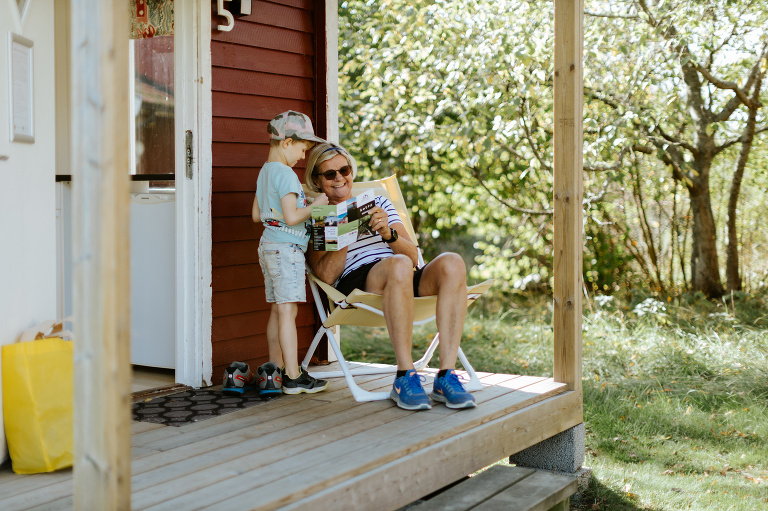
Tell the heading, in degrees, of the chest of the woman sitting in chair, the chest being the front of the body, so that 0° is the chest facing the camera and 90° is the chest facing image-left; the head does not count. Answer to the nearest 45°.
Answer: approximately 315°

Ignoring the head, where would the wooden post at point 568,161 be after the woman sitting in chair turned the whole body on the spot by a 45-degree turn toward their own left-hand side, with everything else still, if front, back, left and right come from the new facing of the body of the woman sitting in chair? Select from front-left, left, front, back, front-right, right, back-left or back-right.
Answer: front

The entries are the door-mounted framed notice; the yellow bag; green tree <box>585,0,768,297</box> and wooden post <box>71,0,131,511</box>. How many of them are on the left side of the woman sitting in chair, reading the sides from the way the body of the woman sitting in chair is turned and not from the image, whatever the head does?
1

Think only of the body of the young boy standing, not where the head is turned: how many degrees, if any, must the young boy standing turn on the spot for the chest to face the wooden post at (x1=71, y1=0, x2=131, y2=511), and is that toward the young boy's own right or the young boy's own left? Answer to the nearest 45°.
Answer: approximately 90° to the young boy's own right

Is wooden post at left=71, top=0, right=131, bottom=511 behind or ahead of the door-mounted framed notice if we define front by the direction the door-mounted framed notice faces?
ahead

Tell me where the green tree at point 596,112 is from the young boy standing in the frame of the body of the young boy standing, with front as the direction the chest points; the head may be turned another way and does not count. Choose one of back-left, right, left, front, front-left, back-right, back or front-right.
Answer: front-left

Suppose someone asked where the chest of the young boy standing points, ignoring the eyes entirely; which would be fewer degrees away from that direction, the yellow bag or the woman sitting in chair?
the woman sitting in chair

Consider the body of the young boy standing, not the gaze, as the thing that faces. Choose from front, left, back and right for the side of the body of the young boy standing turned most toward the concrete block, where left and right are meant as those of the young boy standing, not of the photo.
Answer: front

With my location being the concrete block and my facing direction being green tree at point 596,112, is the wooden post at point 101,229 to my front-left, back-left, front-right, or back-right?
back-left

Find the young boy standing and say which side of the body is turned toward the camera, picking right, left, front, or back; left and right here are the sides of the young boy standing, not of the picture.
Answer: right

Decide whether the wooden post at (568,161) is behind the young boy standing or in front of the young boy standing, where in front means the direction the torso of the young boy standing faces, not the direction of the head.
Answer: in front

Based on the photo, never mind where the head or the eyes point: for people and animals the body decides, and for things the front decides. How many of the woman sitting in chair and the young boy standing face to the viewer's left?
0

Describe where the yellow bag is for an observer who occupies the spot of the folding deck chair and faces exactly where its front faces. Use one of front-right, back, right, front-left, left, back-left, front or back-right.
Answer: right
